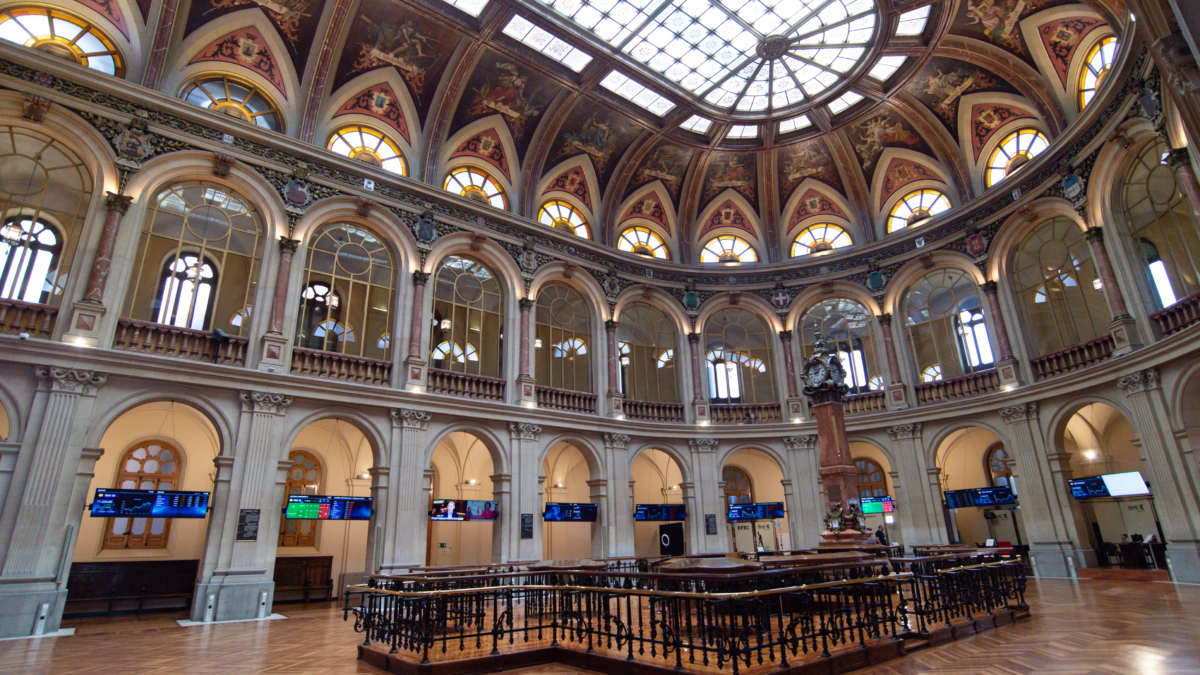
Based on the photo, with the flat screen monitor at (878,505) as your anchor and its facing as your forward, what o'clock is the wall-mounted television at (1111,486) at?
The wall-mounted television is roughly at 10 o'clock from the flat screen monitor.

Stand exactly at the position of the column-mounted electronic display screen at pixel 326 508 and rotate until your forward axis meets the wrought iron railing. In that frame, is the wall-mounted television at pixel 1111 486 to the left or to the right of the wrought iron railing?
left

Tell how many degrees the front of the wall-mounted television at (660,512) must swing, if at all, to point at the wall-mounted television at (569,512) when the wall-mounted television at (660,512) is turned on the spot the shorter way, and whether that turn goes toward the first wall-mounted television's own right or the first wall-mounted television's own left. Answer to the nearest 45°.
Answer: approximately 45° to the first wall-mounted television's own right

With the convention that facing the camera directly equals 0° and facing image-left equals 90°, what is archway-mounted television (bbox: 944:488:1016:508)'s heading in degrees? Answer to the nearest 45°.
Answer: approximately 0°

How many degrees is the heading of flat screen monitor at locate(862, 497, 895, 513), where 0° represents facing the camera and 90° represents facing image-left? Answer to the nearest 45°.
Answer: approximately 0°

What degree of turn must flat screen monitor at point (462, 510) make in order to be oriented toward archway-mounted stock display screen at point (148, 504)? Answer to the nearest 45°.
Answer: approximately 45° to its right

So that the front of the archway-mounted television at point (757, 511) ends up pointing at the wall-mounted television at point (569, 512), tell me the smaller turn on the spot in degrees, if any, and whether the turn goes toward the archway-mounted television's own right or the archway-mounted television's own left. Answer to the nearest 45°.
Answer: approximately 45° to the archway-mounted television's own right

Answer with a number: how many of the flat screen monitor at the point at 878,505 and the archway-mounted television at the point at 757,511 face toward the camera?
2

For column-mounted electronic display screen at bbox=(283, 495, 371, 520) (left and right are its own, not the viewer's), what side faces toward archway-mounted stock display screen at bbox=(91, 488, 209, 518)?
right

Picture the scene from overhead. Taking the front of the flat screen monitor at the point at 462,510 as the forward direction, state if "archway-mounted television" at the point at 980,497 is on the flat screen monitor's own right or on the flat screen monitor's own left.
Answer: on the flat screen monitor's own left
